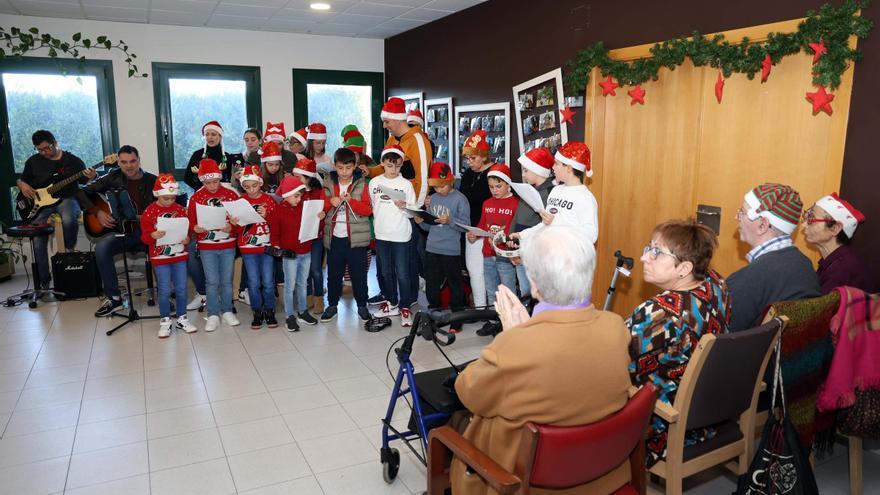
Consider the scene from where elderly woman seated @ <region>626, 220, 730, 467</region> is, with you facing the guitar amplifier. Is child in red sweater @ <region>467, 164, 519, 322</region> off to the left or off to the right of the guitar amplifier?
right

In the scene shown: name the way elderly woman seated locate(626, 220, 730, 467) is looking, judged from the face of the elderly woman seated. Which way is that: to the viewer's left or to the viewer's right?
to the viewer's left

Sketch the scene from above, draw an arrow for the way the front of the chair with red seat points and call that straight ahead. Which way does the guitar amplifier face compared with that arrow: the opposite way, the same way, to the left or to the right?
the opposite way

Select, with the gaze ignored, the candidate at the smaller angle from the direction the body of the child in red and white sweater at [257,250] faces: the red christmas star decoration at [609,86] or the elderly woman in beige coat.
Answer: the elderly woman in beige coat

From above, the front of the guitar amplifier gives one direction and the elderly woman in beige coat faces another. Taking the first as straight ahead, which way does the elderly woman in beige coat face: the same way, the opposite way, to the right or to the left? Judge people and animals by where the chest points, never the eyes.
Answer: the opposite way

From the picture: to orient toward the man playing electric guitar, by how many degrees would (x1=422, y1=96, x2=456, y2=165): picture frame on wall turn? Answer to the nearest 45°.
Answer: approximately 45° to its right

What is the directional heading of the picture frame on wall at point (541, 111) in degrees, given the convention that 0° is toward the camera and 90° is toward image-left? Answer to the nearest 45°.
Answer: approximately 45°

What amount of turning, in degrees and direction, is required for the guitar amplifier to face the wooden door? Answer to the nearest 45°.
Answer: approximately 45° to its left

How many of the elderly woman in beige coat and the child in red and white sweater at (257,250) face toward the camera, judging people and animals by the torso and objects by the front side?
1
